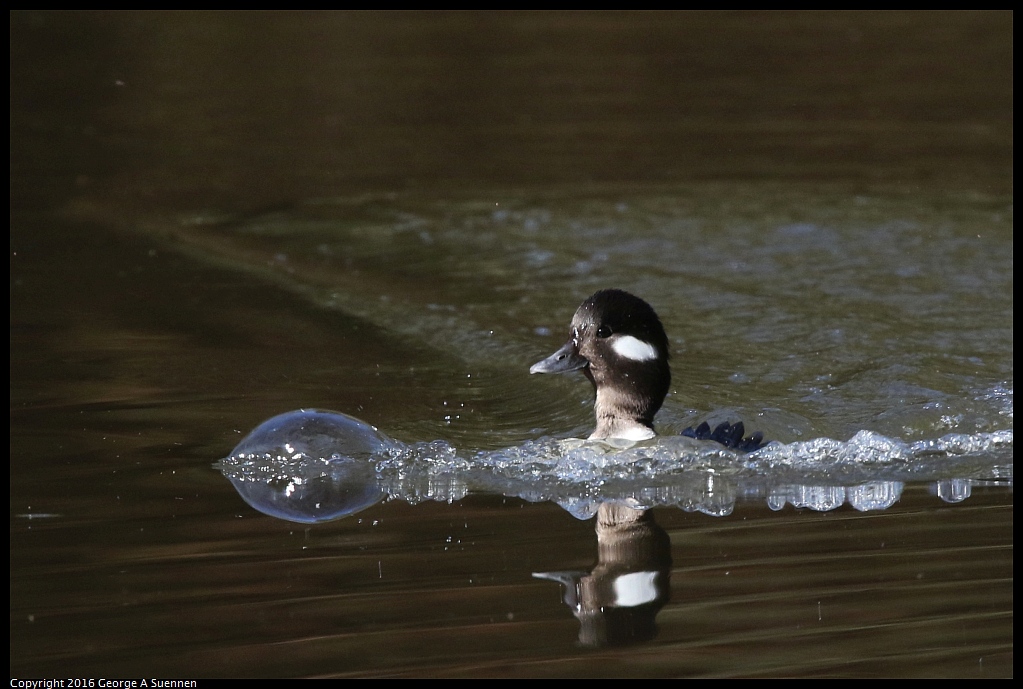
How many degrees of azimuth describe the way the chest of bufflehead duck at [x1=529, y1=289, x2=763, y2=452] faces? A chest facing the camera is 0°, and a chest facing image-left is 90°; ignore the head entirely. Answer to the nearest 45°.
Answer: approximately 90°
